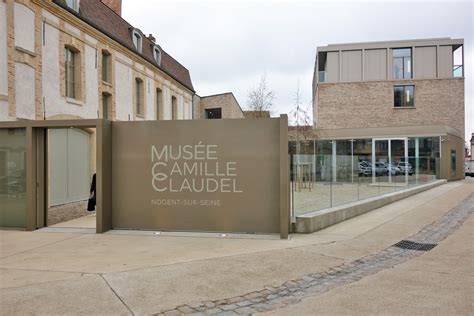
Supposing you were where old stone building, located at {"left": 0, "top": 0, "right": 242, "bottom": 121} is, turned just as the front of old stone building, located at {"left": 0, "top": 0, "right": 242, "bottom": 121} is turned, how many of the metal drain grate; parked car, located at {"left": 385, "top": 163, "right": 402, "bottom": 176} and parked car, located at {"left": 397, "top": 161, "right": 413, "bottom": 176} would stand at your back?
0

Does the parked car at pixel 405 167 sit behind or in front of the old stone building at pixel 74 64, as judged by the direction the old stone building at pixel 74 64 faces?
in front

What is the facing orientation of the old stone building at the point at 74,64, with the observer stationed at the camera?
facing the viewer and to the right of the viewer

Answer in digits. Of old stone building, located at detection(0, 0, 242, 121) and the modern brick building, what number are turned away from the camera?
0

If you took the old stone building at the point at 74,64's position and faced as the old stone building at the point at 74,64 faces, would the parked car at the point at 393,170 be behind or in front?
in front

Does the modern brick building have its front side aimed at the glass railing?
yes

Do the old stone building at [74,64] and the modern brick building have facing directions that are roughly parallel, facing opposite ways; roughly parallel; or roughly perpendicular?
roughly perpendicular

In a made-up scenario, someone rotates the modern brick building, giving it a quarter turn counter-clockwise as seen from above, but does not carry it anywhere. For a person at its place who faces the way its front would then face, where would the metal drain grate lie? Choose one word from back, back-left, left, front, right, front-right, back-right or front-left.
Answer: right

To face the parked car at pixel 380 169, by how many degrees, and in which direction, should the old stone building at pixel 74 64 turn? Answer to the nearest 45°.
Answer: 0° — it already faces it

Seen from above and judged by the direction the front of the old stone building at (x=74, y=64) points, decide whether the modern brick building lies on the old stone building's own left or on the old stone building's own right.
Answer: on the old stone building's own left

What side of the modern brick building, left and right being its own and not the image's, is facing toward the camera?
front

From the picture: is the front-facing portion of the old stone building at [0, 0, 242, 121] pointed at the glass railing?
yes
